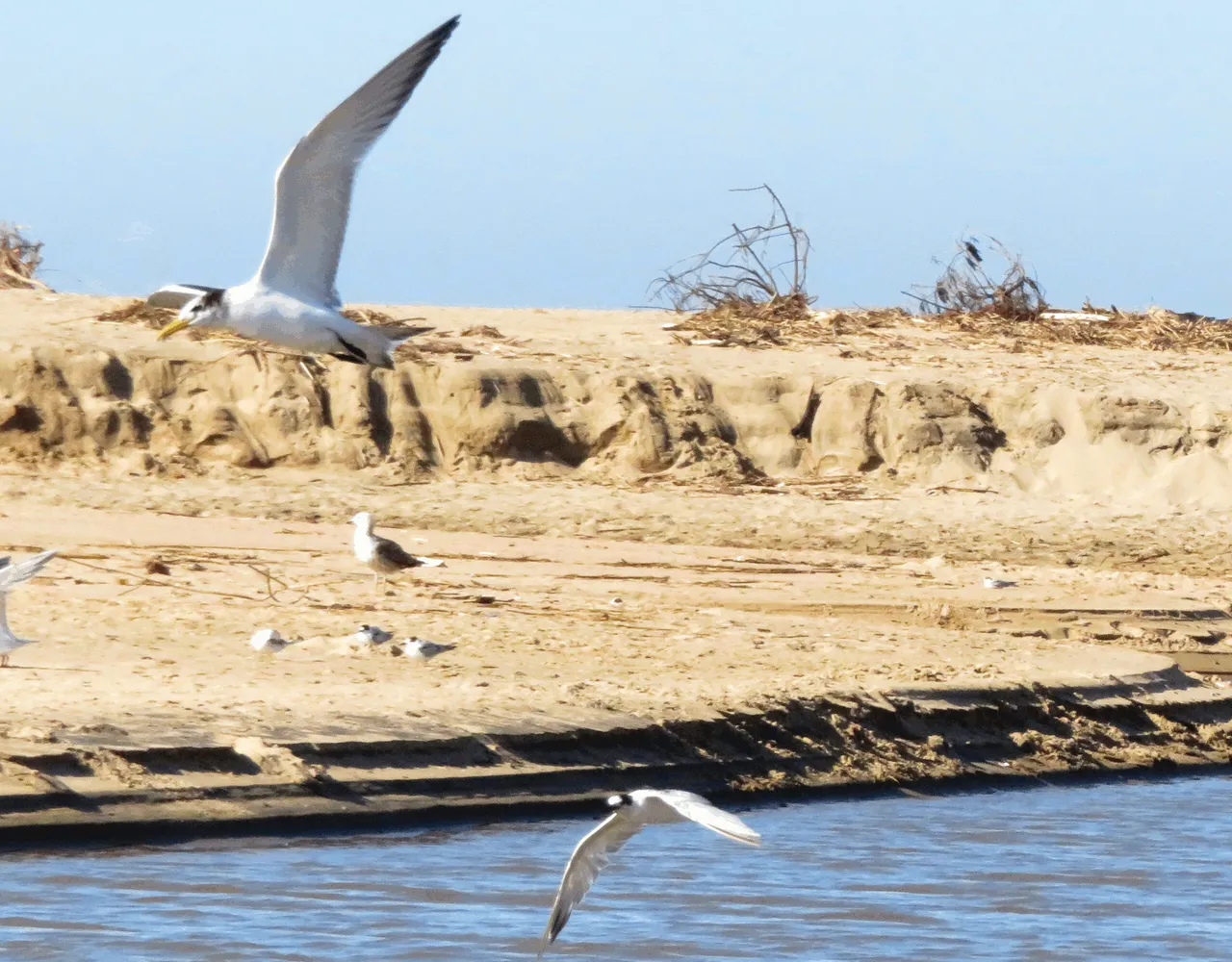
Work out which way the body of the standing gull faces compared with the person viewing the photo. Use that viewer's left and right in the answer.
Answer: facing to the left of the viewer

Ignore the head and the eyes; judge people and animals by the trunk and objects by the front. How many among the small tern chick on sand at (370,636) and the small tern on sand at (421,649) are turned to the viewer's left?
2

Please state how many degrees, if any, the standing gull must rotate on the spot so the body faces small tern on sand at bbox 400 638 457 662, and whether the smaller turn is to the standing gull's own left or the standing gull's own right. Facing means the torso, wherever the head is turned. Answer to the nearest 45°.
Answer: approximately 90° to the standing gull's own left

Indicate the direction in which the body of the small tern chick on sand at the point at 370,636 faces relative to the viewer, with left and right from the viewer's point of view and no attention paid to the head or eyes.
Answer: facing to the left of the viewer

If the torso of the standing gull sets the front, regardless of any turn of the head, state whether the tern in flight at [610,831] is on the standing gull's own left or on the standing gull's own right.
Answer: on the standing gull's own left
